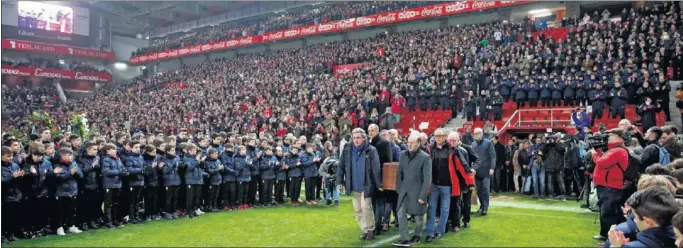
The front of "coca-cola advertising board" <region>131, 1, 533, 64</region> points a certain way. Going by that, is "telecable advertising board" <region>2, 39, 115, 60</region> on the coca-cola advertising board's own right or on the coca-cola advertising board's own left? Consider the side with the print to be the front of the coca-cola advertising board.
on the coca-cola advertising board's own right

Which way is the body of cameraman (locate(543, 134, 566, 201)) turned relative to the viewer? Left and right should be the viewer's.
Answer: facing the viewer

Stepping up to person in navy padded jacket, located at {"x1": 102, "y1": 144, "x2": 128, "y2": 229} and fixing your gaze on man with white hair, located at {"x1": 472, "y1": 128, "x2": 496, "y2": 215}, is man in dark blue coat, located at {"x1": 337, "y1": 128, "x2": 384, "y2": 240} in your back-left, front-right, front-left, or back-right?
front-right

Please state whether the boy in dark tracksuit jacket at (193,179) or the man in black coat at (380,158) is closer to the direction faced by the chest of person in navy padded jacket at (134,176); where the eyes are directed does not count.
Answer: the man in black coat

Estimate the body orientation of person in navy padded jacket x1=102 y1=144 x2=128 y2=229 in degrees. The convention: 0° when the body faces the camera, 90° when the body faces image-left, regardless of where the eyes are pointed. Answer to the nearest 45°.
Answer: approximately 315°

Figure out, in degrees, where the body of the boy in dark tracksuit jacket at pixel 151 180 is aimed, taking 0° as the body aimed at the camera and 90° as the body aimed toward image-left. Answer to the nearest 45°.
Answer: approximately 315°

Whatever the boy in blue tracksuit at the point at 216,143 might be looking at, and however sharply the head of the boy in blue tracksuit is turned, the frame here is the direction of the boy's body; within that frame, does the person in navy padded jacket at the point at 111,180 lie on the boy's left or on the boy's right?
on the boy's right

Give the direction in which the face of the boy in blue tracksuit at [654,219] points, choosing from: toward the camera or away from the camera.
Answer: away from the camera

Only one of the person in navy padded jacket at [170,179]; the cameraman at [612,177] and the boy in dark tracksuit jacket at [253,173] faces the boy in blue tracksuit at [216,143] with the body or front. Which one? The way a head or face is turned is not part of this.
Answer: the cameraman

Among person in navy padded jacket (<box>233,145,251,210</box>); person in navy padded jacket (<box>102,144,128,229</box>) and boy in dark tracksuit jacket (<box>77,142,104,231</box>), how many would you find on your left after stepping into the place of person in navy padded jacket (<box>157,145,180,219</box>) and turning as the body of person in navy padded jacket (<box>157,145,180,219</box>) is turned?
1

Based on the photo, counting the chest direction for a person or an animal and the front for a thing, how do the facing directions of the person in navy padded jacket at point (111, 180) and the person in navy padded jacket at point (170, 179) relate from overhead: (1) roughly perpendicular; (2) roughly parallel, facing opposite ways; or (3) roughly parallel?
roughly parallel

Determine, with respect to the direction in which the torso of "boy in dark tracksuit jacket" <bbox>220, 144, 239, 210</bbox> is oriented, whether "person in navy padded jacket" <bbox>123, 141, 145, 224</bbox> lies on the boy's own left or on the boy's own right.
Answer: on the boy's own right

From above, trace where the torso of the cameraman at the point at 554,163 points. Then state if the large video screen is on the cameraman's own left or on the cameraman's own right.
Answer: on the cameraman's own right

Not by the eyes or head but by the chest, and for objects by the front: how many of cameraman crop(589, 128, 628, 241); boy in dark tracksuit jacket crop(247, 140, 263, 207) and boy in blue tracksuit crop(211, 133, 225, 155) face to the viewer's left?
1

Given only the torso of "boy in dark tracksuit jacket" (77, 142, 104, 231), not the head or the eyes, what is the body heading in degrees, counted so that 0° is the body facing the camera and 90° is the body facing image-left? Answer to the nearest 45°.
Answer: approximately 315°
